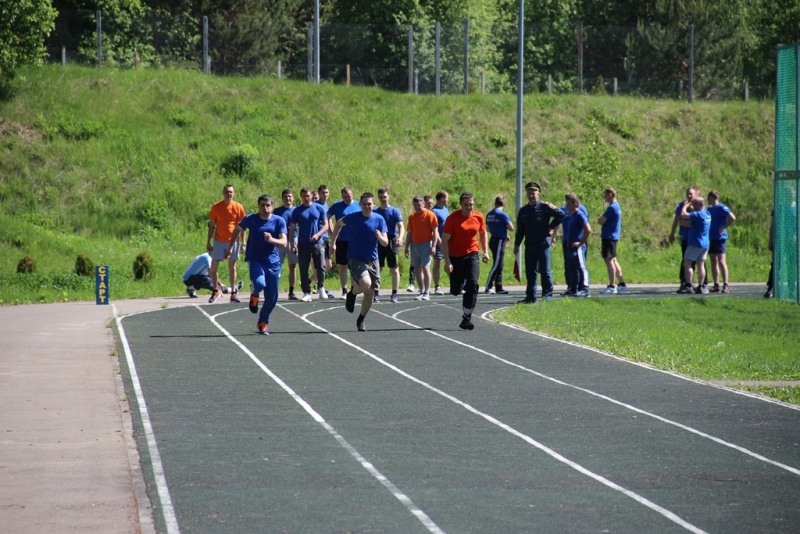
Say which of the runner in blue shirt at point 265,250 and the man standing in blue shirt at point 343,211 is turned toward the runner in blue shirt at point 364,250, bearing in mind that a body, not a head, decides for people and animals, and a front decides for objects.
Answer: the man standing in blue shirt at point 343,211

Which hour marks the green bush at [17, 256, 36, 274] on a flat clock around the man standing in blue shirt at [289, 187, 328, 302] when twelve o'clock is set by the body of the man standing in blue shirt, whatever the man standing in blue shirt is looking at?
The green bush is roughly at 4 o'clock from the man standing in blue shirt.

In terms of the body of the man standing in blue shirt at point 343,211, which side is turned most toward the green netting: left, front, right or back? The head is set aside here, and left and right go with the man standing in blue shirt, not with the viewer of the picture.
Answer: left

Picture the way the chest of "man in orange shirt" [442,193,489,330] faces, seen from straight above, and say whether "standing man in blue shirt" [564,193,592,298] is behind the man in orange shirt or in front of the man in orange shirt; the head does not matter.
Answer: behind

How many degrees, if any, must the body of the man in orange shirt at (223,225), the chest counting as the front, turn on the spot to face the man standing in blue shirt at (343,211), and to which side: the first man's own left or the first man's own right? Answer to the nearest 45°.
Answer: approximately 90° to the first man's own left

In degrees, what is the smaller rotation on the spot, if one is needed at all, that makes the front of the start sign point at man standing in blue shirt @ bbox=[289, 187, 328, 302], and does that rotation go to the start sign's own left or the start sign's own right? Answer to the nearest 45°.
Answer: approximately 90° to the start sign's own left

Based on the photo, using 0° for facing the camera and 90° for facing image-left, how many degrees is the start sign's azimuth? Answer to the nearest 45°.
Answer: approximately 0°

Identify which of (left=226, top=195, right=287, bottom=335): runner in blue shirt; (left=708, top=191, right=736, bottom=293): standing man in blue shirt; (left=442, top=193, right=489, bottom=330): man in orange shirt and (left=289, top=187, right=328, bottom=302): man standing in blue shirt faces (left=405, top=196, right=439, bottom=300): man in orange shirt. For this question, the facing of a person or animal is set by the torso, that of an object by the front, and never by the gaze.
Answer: (left=708, top=191, right=736, bottom=293): standing man in blue shirt
